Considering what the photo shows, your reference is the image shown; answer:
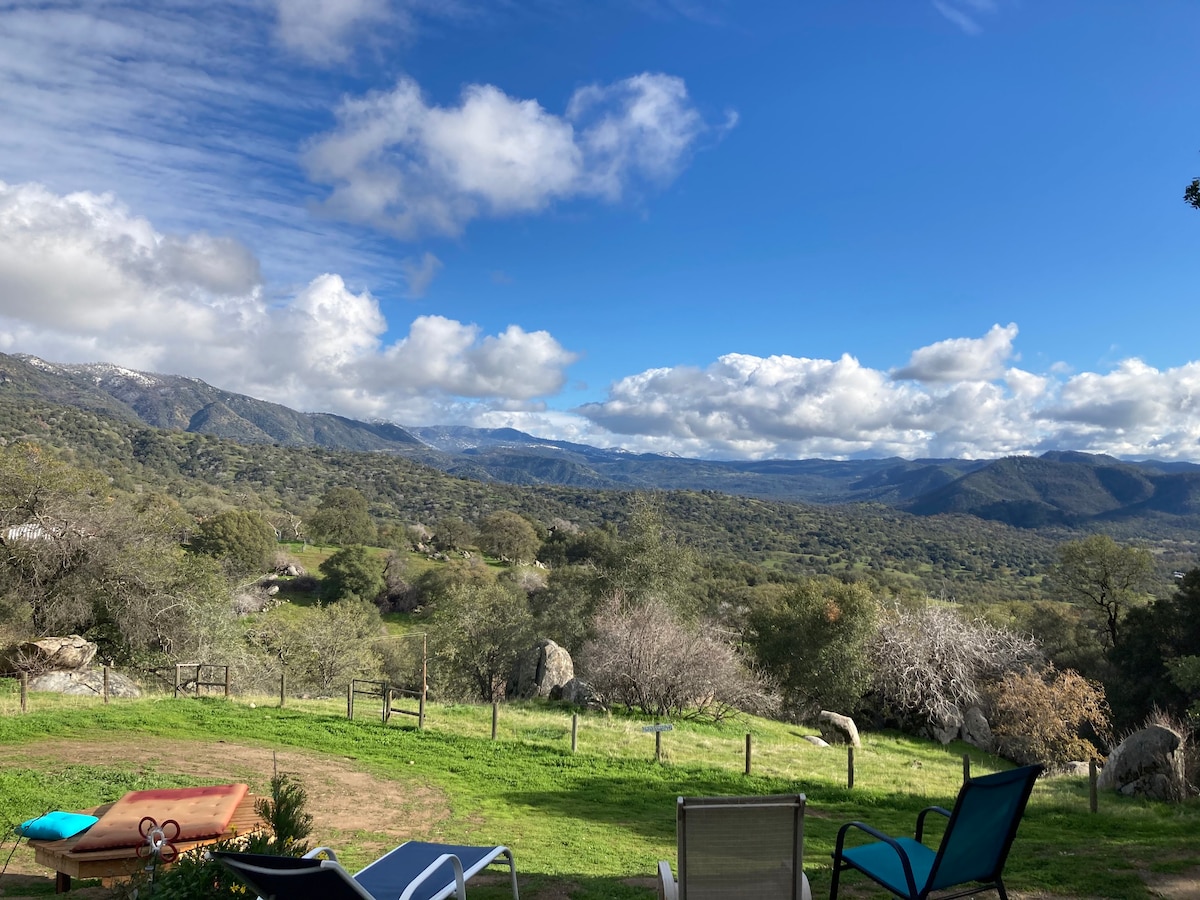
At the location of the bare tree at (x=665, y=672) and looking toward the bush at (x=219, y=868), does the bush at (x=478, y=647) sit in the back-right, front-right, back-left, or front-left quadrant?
back-right

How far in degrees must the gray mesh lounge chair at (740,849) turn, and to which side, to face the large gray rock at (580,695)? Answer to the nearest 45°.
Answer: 0° — it already faces it

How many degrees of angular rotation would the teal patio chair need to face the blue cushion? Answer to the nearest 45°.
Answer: approximately 45° to its left

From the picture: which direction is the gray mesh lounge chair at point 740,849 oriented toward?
away from the camera

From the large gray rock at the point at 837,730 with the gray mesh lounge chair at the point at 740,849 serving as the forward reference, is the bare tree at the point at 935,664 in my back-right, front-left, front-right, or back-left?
back-left

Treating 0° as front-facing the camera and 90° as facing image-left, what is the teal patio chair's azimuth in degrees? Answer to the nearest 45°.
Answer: approximately 135°
